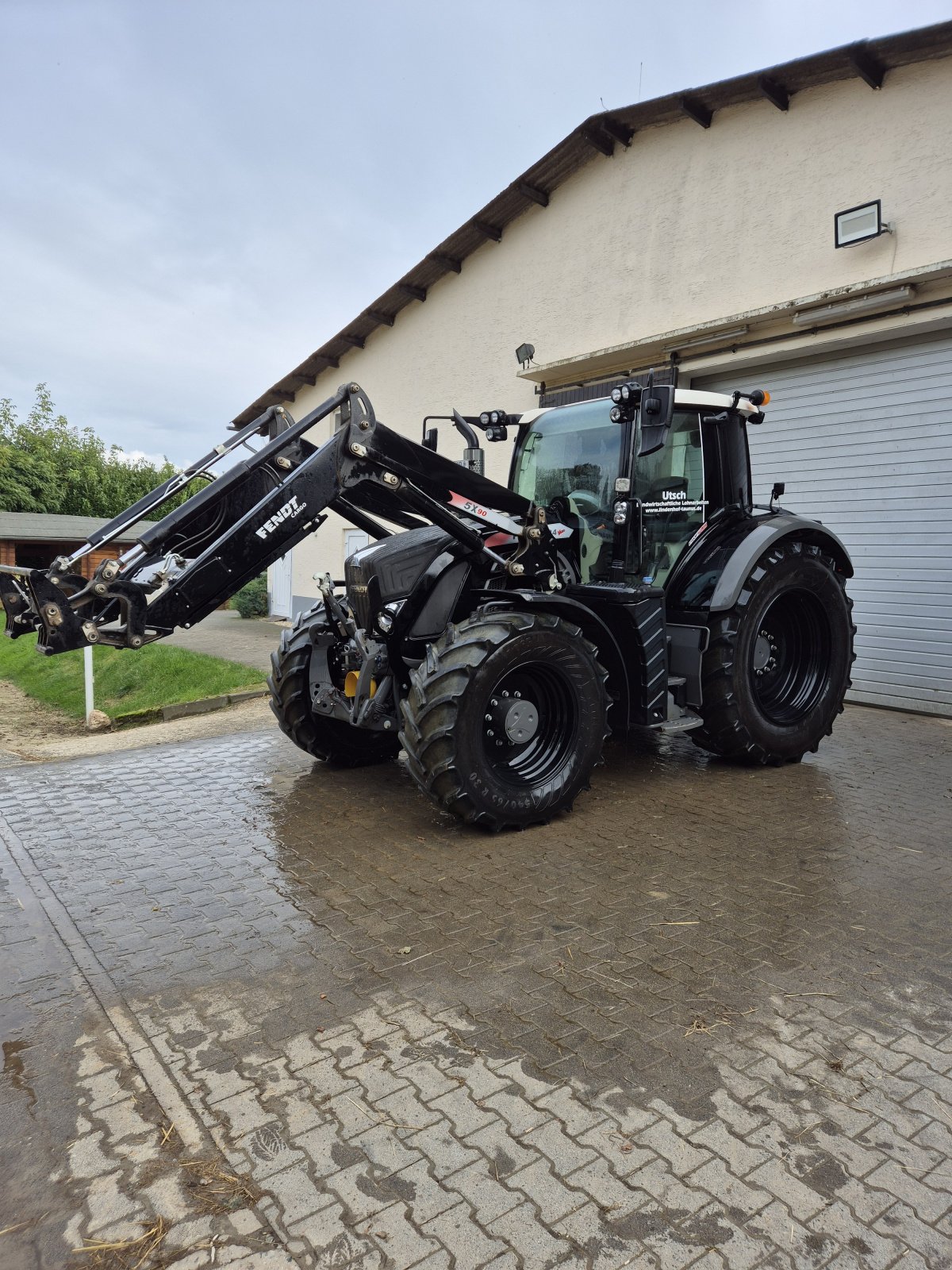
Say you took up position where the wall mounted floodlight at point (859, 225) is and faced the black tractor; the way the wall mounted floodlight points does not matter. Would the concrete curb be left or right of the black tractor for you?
right

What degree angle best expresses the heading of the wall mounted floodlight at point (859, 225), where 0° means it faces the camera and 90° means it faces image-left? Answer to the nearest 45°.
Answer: approximately 45°

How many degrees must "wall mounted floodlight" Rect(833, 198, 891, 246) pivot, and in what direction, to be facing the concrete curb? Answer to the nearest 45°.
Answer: approximately 45° to its right

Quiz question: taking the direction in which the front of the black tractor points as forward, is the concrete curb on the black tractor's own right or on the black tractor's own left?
on the black tractor's own right

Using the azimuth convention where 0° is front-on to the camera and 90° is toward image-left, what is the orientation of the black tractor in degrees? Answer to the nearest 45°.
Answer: approximately 45°

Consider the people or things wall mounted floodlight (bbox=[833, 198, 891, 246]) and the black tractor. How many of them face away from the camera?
0

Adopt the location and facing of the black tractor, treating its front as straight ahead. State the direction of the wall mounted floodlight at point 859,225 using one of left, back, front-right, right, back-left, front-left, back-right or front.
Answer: back

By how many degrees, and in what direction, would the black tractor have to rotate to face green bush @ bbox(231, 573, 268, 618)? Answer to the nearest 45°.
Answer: approximately 135° to its right
